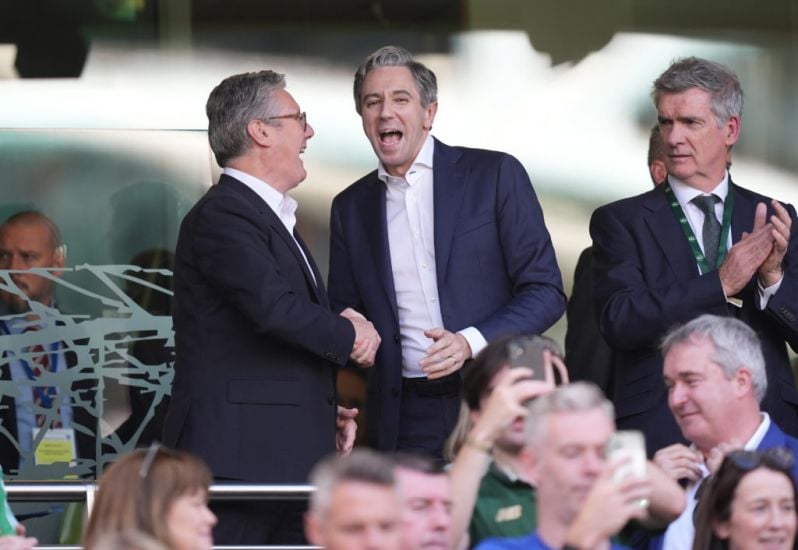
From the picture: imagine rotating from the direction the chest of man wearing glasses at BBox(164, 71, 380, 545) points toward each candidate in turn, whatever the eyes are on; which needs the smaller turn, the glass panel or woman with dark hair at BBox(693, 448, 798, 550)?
the woman with dark hair

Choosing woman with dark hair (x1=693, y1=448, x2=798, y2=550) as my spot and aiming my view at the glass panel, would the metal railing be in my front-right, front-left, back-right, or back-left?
front-left

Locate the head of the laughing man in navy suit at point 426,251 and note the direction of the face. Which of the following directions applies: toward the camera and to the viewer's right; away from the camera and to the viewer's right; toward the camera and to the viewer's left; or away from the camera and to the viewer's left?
toward the camera and to the viewer's left

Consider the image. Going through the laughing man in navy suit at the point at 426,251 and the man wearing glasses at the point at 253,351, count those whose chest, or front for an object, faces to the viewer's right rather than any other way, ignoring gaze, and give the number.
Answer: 1

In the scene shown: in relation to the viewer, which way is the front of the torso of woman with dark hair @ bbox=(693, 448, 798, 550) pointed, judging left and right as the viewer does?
facing the viewer and to the right of the viewer

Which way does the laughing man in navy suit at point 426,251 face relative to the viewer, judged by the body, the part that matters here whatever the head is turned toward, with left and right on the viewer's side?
facing the viewer and to the left of the viewer

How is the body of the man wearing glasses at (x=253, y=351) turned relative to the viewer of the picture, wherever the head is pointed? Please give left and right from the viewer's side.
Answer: facing to the right of the viewer

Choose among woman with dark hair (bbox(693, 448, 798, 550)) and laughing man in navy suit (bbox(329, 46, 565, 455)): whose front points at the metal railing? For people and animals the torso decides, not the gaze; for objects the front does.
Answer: the laughing man in navy suit

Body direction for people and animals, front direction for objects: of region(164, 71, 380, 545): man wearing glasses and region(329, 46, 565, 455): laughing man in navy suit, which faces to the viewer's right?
the man wearing glasses

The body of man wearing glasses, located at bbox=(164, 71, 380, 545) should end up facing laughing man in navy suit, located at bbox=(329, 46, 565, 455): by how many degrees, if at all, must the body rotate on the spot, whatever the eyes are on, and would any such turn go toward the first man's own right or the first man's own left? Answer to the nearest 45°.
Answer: approximately 45° to the first man's own left
